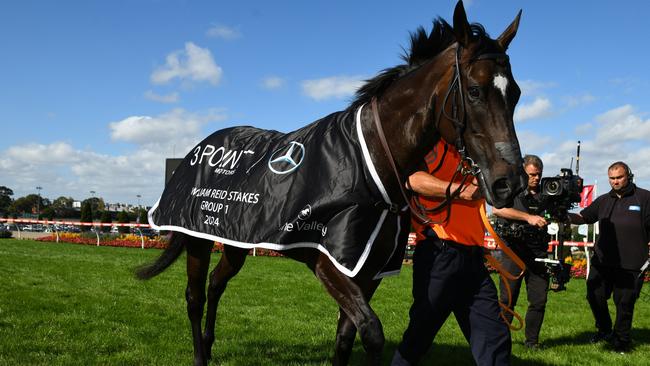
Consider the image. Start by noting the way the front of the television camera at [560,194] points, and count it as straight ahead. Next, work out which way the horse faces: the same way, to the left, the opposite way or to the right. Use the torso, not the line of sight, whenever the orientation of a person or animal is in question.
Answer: to the left

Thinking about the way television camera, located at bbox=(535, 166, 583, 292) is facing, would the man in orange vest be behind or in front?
in front

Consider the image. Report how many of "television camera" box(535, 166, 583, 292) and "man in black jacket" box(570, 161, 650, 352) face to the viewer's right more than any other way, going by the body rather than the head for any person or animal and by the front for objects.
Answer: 0

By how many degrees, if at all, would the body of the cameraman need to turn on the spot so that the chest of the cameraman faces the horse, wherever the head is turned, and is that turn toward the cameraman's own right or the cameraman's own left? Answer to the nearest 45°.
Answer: approximately 45° to the cameraman's own right

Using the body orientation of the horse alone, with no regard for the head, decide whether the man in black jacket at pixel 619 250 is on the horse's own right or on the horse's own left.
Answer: on the horse's own left

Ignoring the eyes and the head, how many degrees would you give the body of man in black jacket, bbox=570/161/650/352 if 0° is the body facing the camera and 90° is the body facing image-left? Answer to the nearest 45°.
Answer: approximately 45°

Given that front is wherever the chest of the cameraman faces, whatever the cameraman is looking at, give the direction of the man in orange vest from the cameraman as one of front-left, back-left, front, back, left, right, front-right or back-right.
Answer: front-right

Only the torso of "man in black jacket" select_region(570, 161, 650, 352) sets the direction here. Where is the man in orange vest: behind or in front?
in front
